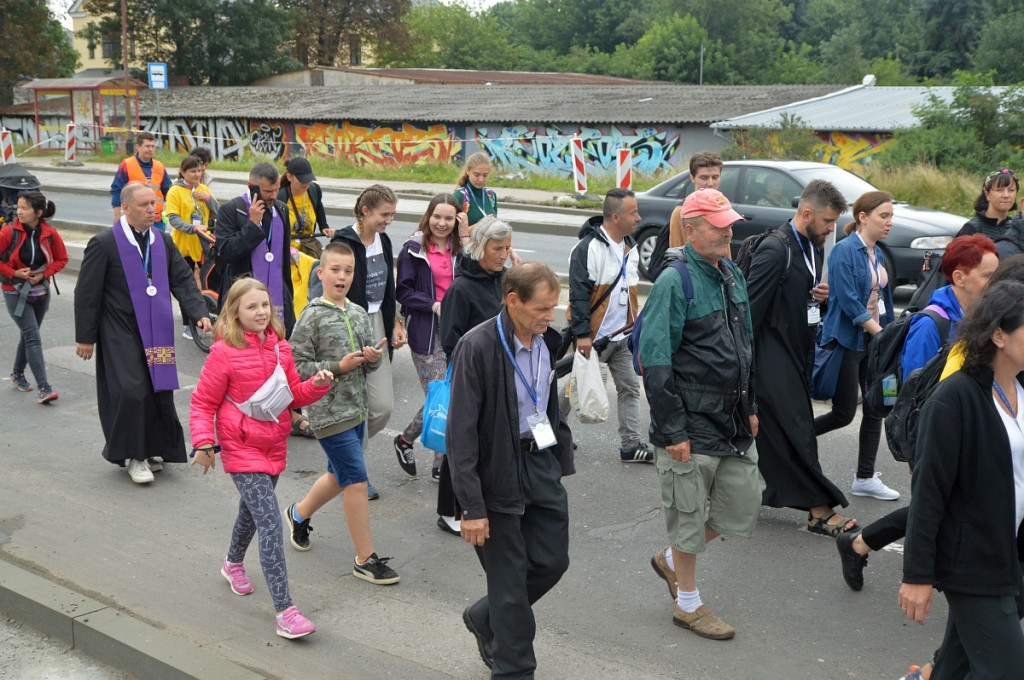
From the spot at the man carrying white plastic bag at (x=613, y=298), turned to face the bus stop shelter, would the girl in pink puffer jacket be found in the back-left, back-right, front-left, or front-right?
back-left

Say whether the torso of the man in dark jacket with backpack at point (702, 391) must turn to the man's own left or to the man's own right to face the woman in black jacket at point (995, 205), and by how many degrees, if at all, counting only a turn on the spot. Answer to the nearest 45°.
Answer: approximately 90° to the man's own left

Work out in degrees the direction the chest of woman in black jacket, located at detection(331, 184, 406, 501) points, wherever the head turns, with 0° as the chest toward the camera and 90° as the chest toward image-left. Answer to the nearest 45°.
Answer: approximately 315°

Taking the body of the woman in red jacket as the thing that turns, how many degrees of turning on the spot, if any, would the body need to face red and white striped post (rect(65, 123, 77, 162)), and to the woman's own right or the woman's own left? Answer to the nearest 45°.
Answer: approximately 135° to the woman's own left

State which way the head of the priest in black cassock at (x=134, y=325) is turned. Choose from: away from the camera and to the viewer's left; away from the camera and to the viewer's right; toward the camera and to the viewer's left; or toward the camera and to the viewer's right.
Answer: toward the camera and to the viewer's right

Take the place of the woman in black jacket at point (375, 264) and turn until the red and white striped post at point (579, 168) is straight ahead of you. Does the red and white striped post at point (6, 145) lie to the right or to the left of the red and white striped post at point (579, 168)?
left

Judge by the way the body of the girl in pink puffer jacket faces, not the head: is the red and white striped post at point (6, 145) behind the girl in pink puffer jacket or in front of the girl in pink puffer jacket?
behind

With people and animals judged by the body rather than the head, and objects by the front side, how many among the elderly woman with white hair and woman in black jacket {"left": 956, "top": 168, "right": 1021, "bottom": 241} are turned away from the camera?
0

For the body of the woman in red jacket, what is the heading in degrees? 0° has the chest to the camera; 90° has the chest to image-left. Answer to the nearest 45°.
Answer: approximately 315°

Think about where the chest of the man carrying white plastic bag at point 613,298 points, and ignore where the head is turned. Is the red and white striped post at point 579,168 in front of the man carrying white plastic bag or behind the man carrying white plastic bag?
behind
